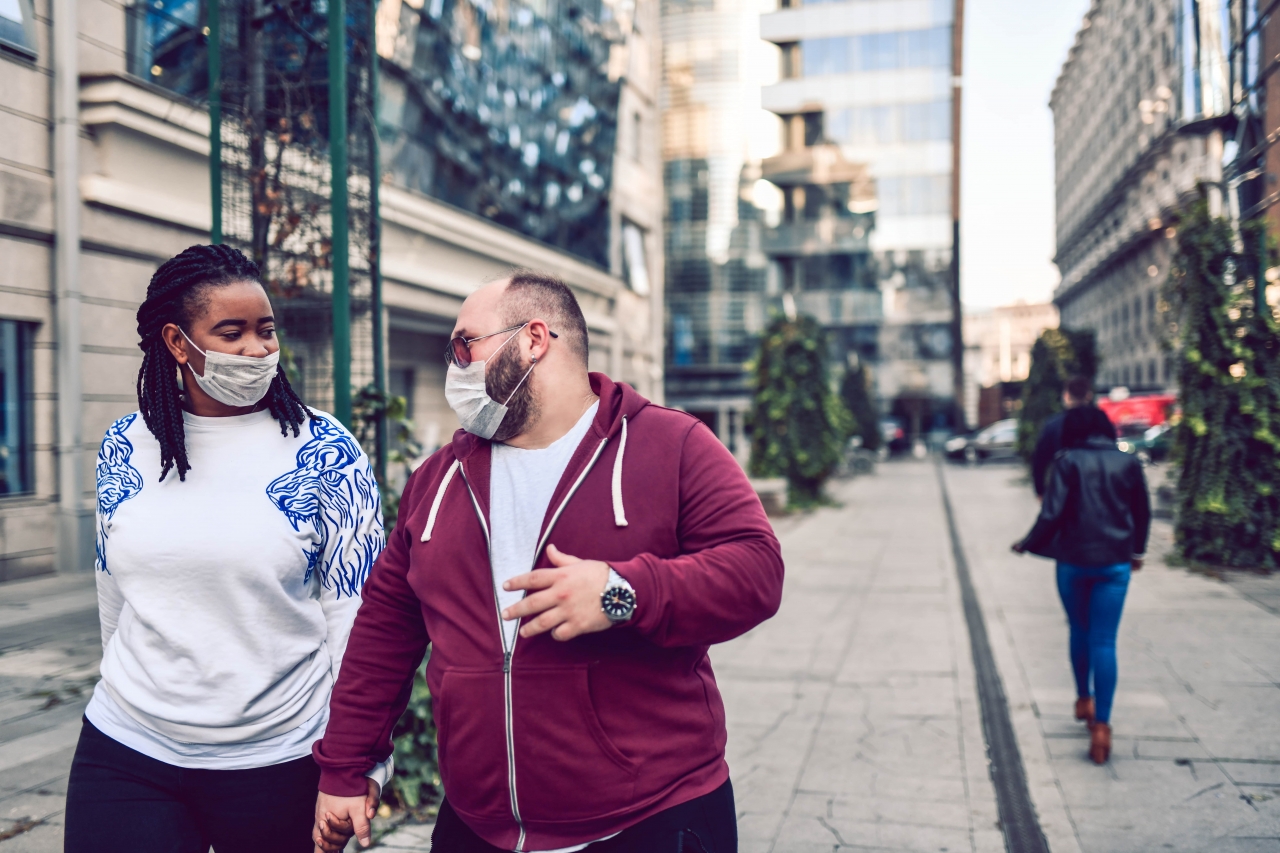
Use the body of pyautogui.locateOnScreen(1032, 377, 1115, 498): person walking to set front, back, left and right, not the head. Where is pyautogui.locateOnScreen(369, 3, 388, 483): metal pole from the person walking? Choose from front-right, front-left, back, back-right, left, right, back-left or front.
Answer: back-left

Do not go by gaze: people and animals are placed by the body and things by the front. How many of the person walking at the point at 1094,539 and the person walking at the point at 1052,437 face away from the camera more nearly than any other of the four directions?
2

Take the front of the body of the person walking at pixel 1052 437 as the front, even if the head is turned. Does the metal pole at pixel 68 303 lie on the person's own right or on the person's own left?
on the person's own left

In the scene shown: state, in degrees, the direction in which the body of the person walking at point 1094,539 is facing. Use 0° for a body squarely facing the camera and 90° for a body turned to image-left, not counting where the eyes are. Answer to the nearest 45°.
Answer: approximately 180°

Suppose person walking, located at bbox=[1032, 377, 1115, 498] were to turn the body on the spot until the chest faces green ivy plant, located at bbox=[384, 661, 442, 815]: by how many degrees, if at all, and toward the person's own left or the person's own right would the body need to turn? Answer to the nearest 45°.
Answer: approximately 135° to the person's own left

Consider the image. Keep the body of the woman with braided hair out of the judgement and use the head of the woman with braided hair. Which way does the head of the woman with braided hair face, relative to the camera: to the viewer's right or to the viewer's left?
to the viewer's right

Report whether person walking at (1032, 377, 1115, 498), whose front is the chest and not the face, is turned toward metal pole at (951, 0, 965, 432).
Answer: yes

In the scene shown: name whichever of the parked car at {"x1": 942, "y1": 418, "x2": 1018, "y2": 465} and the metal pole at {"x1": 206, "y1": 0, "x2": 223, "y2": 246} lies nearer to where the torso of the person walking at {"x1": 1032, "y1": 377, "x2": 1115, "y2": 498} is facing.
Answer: the parked car

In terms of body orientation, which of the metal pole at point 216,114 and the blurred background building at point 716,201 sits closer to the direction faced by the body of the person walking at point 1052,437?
the blurred background building

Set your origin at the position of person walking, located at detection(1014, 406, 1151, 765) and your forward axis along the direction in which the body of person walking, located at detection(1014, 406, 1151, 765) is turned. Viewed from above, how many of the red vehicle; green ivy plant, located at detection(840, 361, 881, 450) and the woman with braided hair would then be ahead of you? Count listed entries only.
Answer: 2

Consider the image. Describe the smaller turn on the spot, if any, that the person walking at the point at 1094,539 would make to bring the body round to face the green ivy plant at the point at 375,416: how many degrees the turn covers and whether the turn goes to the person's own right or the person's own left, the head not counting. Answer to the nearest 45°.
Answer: approximately 135° to the person's own left

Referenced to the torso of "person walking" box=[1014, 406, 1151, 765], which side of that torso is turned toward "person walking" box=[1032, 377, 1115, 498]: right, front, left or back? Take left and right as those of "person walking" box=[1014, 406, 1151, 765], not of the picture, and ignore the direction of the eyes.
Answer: front

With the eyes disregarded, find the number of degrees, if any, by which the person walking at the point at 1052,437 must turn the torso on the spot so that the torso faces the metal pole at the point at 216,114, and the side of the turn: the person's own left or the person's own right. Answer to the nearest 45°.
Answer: approximately 135° to the person's own left

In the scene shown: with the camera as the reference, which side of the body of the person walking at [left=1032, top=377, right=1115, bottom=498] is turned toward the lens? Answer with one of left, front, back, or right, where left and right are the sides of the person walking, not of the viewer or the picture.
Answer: back
